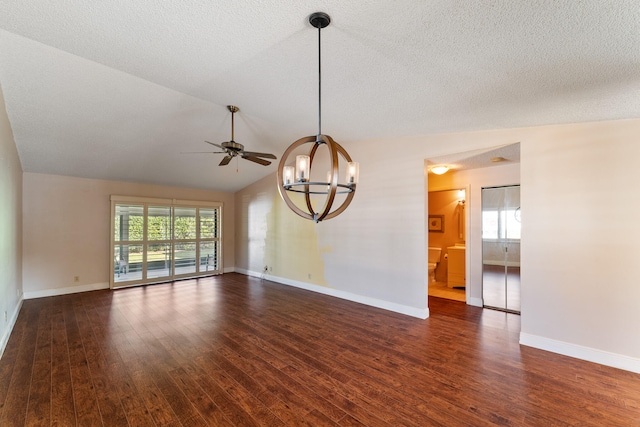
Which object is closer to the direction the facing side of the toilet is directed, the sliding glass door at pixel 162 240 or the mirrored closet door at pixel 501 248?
the mirrored closet door

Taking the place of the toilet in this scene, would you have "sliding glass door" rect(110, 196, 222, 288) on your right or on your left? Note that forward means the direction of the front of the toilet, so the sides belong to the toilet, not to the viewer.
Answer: on your right

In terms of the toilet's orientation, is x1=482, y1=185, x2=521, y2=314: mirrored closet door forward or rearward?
forward
